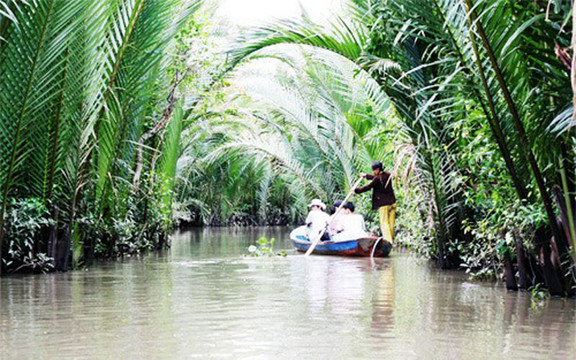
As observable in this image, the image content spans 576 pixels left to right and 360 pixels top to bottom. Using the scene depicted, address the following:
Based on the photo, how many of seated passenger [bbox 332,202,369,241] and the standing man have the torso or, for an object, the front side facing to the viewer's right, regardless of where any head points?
0

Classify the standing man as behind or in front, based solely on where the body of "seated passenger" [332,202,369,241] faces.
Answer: behind

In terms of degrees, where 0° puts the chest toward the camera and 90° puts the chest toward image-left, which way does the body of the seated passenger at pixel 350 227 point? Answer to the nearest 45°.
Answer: approximately 135°

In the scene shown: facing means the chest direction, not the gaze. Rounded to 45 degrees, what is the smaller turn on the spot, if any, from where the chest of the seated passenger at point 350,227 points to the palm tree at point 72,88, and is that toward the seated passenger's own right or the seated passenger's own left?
approximately 90° to the seated passenger's own left

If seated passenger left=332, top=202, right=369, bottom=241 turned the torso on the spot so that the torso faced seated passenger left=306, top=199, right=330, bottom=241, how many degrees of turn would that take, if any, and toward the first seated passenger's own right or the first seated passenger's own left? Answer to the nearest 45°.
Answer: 0° — they already face them

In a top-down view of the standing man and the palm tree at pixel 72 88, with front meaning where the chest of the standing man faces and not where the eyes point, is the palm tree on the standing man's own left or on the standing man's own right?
on the standing man's own left

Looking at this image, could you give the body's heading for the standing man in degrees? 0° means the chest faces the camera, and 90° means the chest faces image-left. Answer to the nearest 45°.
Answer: approximately 90°

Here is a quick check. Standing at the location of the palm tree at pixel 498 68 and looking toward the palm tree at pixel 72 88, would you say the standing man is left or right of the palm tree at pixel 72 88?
right
